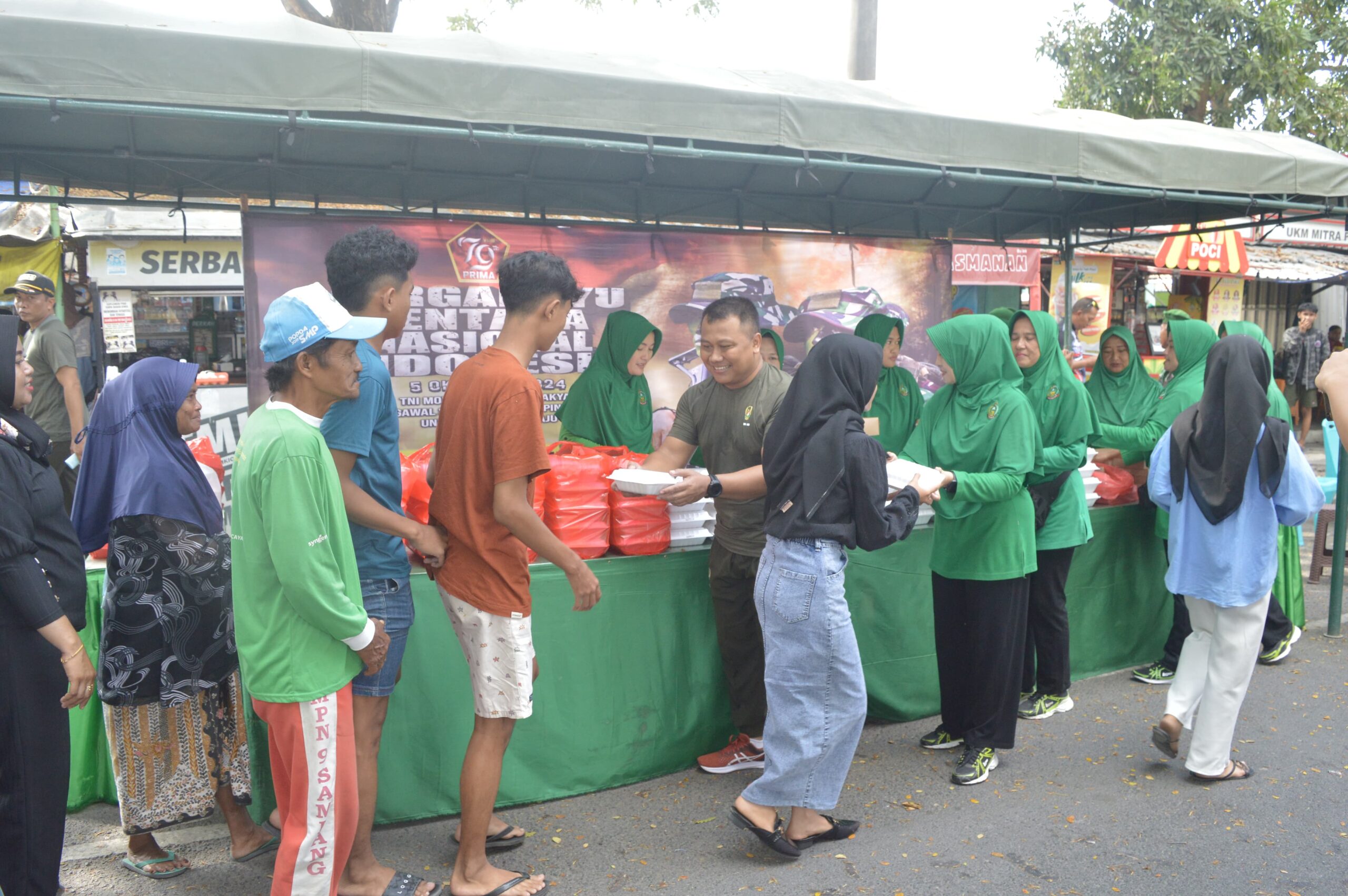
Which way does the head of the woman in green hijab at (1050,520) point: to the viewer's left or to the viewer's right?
to the viewer's left

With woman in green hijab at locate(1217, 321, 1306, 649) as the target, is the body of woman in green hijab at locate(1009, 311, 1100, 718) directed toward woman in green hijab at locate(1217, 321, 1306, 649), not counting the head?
no

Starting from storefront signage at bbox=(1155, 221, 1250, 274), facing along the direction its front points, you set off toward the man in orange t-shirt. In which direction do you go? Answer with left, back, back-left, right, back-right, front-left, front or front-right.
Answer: front

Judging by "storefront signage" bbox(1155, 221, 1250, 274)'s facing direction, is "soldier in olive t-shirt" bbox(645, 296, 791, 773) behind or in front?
in front

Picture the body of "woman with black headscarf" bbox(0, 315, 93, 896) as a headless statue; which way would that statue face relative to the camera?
to the viewer's right

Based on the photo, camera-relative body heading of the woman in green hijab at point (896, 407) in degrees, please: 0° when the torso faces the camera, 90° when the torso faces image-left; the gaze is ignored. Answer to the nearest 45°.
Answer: approximately 315°

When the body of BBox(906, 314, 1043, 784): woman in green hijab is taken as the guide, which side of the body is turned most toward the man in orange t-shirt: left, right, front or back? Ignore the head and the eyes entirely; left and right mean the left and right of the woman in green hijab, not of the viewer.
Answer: front

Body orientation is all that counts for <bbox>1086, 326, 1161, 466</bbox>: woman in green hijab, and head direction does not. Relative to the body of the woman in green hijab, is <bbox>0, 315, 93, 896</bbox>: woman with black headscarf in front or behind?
in front

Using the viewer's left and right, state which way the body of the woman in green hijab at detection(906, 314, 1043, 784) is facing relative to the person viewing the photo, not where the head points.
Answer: facing the viewer and to the left of the viewer

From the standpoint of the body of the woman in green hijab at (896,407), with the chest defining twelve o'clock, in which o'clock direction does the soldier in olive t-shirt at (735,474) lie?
The soldier in olive t-shirt is roughly at 2 o'clock from the woman in green hijab.

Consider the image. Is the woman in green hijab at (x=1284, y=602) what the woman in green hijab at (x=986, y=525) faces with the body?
no

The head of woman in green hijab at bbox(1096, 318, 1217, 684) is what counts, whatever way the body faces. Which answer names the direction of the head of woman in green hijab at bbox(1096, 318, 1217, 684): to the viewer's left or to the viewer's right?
to the viewer's left

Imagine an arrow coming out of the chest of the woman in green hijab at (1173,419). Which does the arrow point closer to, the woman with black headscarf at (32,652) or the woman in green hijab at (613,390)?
the woman in green hijab
